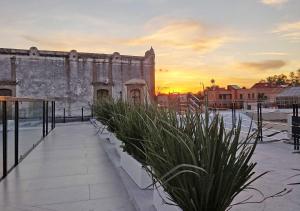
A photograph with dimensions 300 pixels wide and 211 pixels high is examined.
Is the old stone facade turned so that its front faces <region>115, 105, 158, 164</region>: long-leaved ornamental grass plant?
yes

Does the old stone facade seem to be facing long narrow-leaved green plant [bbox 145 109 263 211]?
yes

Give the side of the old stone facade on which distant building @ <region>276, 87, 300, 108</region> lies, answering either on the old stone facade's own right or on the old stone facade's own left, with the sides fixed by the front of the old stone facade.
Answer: on the old stone facade's own left

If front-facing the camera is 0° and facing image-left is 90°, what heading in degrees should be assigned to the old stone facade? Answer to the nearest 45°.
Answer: approximately 0°

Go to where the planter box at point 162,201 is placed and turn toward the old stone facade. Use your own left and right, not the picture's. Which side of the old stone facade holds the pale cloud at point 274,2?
right

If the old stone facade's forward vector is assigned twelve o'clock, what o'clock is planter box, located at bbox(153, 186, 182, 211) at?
The planter box is roughly at 12 o'clock from the old stone facade.

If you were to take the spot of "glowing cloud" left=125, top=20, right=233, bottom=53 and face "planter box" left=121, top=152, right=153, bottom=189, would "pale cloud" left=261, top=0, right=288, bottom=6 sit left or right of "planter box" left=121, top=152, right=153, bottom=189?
left
